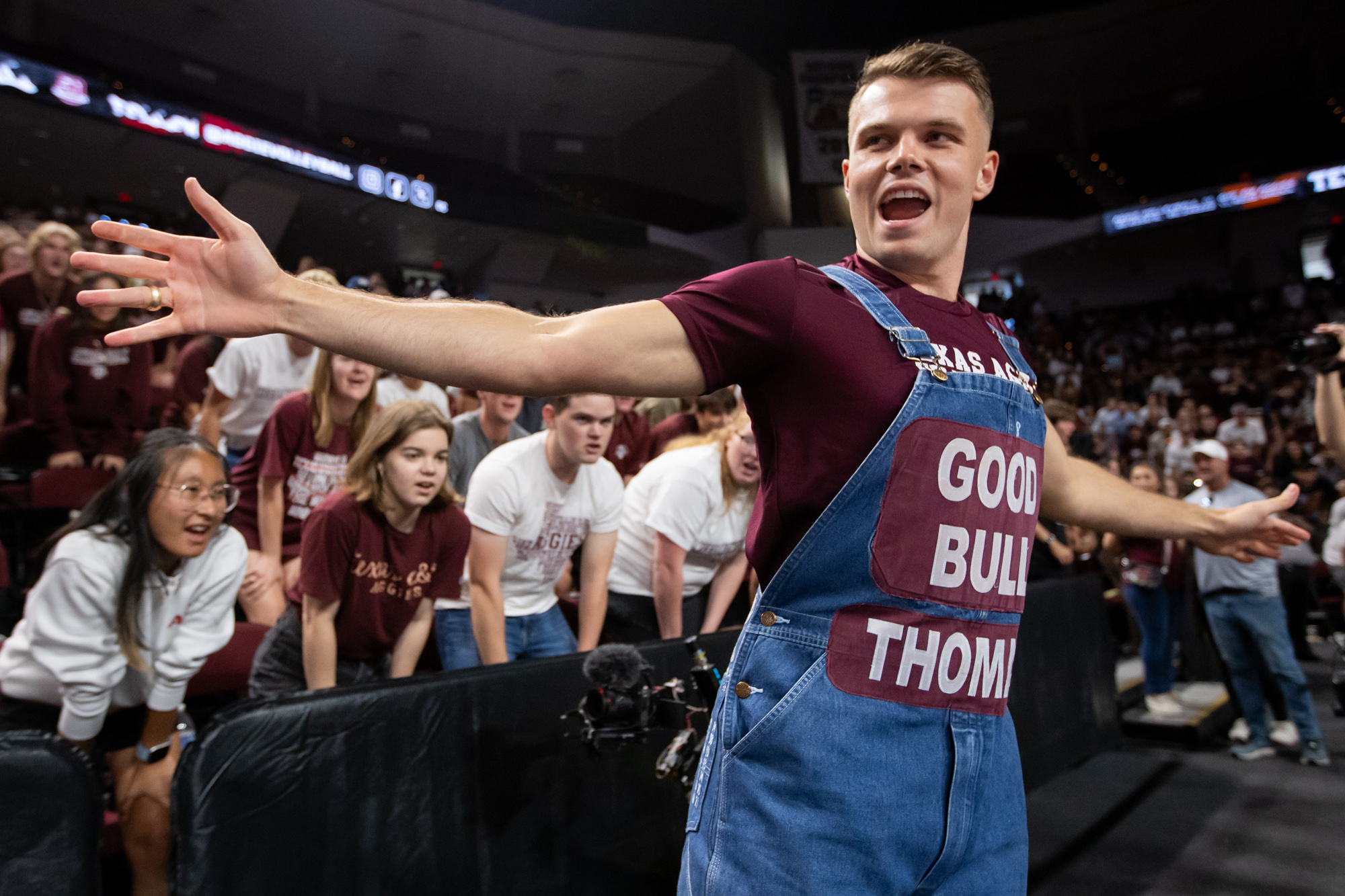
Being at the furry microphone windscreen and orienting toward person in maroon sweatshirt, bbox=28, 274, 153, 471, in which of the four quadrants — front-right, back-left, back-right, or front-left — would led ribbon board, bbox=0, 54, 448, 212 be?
front-right

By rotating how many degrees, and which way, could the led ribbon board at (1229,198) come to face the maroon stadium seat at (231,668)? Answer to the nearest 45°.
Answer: approximately 45° to its left

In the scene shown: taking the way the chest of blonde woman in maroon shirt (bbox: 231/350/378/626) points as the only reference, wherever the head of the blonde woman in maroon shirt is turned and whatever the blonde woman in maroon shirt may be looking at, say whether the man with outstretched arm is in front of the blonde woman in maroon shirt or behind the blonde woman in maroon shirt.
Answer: in front

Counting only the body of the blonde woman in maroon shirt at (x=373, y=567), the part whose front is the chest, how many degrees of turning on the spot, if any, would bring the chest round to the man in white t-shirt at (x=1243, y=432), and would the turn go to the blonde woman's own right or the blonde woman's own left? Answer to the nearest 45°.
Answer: approximately 90° to the blonde woman's own left

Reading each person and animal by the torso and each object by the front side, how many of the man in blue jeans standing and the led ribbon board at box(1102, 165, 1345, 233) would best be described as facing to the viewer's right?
0

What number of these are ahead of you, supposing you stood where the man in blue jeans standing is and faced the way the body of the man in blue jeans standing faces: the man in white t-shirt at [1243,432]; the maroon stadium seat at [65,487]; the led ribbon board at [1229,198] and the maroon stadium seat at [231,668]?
2

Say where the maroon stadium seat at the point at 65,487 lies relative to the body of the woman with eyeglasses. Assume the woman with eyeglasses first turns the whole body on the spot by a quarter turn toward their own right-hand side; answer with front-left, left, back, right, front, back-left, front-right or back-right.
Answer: back-right

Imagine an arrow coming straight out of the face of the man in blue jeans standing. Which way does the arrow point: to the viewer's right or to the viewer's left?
to the viewer's left

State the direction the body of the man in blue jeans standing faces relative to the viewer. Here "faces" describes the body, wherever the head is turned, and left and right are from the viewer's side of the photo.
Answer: facing the viewer and to the left of the viewer

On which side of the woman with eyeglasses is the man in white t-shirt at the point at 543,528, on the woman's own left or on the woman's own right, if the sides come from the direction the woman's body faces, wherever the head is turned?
on the woman's own left

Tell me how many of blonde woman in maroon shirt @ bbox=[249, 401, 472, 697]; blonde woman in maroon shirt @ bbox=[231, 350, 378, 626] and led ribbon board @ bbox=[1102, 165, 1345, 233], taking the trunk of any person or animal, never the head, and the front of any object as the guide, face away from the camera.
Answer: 0

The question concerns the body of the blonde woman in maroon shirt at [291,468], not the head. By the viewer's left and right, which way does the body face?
facing the viewer and to the right of the viewer

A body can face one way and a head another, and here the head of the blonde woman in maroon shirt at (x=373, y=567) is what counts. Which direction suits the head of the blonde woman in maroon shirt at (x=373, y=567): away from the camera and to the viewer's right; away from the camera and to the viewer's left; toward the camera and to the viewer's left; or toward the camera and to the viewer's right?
toward the camera and to the viewer's right

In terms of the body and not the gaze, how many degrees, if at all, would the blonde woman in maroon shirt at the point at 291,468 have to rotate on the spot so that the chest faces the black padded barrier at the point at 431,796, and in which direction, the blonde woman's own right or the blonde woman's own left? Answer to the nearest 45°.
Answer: approximately 45° to the blonde woman's own right

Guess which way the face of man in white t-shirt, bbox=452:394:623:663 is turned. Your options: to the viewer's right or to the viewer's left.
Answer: to the viewer's right

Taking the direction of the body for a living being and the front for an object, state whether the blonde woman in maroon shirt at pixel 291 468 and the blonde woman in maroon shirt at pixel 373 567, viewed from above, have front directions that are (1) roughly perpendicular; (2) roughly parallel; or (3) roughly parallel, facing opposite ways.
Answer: roughly parallel

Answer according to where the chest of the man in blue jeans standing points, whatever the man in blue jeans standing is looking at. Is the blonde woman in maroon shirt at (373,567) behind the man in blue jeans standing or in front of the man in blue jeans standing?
in front

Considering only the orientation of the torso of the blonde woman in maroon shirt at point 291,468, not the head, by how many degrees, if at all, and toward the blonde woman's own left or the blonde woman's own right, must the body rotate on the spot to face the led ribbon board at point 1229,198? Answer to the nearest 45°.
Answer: approximately 90° to the blonde woman's own left
